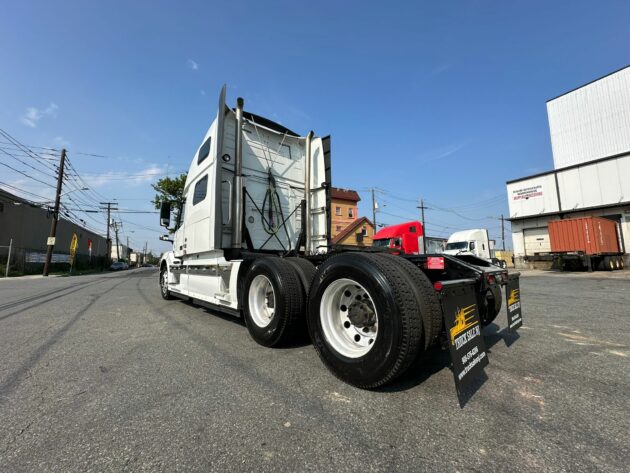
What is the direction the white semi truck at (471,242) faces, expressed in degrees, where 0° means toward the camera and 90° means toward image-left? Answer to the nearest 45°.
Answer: approximately 45°

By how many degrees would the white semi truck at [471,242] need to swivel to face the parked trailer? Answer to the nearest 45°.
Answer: approximately 135° to its left

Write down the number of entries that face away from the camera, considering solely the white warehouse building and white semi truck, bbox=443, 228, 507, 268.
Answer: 0

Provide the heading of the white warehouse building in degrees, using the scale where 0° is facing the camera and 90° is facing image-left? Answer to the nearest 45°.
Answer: approximately 45°

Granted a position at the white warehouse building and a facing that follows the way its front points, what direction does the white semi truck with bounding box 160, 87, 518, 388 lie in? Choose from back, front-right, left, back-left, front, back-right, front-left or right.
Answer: front-left

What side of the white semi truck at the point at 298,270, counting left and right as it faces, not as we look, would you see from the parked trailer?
right

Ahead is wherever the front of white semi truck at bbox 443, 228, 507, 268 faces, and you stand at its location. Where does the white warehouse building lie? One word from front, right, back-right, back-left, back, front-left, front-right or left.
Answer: back

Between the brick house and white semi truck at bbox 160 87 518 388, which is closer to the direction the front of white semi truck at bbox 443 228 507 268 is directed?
the white semi truck

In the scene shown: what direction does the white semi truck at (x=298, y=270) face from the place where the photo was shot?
facing away from the viewer and to the left of the viewer

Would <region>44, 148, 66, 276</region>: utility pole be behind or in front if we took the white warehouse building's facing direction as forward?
in front

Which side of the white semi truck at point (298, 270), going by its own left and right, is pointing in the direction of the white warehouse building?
right

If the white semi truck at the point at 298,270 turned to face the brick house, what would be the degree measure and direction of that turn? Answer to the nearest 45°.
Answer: approximately 45° to its right

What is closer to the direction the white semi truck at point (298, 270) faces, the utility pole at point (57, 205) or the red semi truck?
the utility pole

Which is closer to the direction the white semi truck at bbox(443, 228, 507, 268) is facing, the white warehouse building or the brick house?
the brick house
